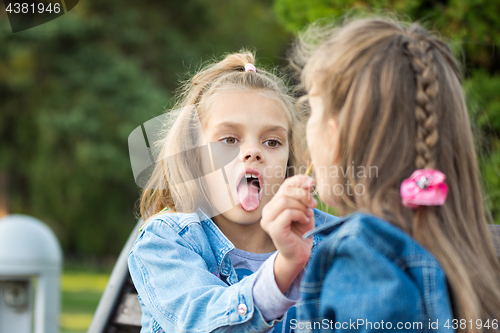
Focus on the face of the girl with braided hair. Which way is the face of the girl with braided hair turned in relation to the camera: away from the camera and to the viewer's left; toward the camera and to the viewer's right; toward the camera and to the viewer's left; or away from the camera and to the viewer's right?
away from the camera and to the viewer's left

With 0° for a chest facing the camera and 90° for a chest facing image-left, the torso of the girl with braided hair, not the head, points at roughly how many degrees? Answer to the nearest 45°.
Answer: approximately 135°

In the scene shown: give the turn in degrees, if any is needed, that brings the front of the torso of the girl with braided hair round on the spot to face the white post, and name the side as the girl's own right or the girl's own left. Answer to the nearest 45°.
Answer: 0° — they already face it
